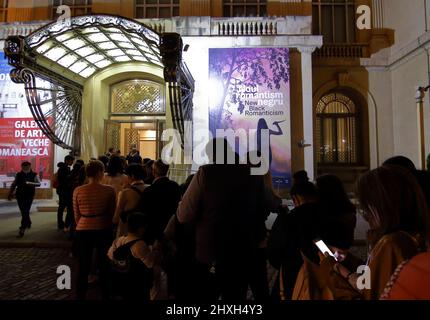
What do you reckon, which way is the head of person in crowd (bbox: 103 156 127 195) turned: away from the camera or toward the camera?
away from the camera

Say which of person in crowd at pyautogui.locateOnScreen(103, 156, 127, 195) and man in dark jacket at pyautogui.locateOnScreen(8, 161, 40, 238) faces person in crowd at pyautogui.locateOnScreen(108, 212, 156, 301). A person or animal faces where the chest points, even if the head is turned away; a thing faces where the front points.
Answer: the man in dark jacket

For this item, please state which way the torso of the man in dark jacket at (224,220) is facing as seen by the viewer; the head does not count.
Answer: away from the camera

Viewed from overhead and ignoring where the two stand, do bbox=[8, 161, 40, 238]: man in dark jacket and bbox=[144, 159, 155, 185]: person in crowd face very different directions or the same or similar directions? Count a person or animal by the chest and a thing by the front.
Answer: very different directions

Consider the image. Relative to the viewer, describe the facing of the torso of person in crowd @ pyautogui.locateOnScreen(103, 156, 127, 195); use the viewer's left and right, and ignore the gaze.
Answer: facing away from the viewer

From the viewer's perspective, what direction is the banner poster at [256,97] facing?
toward the camera

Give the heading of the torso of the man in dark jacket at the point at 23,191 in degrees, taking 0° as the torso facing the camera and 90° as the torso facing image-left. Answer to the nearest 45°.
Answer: approximately 0°

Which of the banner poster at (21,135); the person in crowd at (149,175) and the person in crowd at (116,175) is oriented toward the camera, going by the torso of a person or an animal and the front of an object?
the banner poster

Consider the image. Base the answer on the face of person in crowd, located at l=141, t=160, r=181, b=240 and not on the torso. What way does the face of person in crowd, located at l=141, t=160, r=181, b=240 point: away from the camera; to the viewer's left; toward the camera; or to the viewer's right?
away from the camera

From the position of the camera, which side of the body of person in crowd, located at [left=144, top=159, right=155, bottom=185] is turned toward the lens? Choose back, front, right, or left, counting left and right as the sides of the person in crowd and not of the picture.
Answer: back

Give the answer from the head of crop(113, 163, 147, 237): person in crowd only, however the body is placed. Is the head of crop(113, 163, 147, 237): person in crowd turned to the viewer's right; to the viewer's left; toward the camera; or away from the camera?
away from the camera

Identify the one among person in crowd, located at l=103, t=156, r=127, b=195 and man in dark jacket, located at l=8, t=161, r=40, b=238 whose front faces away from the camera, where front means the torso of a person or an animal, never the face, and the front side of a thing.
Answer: the person in crowd

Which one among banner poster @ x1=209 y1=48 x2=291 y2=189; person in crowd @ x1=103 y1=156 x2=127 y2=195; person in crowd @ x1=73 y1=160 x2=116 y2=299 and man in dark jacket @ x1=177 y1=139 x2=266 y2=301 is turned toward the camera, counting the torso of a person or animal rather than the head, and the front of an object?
the banner poster

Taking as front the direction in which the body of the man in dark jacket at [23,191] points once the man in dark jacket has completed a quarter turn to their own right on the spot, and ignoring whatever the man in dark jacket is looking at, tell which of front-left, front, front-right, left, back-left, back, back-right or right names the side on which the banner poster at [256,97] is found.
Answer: back

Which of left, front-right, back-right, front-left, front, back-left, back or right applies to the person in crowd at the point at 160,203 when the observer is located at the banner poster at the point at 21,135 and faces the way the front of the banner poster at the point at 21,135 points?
front
